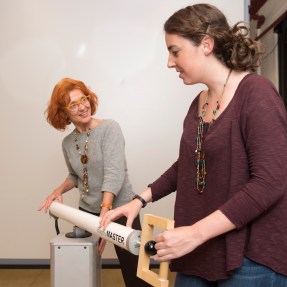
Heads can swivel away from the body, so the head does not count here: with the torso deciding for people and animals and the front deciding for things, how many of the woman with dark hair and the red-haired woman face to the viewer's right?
0

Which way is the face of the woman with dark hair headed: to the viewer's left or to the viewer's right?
to the viewer's left

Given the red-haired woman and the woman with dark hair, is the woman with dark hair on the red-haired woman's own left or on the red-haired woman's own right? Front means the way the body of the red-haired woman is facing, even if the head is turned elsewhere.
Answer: on the red-haired woman's own left

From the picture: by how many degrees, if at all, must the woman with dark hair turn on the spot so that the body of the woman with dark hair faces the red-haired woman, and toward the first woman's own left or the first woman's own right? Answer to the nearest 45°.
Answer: approximately 90° to the first woman's own right

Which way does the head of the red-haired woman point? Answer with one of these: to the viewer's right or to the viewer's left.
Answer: to the viewer's right

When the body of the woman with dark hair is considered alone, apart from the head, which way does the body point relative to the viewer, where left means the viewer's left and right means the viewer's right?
facing the viewer and to the left of the viewer
